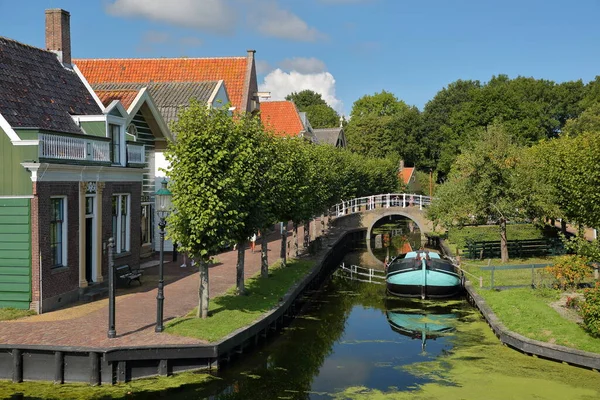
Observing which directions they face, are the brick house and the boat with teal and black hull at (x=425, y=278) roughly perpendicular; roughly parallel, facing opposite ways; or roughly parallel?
roughly perpendicular

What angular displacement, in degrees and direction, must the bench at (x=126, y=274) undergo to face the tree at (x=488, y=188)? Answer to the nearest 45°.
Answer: approximately 45° to its left

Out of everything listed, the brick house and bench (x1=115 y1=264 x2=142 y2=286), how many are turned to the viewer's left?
0

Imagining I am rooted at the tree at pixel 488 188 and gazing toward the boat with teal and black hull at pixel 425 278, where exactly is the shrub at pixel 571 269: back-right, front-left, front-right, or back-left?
front-left

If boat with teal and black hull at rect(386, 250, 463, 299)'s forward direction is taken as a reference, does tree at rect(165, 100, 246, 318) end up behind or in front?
in front

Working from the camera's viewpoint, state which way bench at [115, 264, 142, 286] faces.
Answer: facing the viewer and to the right of the viewer

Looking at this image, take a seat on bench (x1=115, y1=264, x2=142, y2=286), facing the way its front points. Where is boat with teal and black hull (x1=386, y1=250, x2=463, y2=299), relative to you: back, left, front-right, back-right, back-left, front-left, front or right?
front-left

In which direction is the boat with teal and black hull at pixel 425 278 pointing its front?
toward the camera

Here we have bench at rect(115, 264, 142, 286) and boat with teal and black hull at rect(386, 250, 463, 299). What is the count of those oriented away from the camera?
0

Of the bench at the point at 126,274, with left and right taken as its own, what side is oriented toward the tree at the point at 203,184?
front

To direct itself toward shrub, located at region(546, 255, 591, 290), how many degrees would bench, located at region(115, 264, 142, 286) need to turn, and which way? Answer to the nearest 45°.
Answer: approximately 45° to its left

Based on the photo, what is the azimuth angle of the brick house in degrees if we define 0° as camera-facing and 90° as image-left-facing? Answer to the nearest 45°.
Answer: approximately 315°

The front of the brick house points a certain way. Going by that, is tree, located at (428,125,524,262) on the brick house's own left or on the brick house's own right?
on the brick house's own left

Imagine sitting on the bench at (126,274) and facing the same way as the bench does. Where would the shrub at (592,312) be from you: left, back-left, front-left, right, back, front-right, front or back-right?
front

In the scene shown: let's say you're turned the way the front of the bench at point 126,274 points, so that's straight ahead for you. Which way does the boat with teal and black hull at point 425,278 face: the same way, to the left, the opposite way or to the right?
to the right

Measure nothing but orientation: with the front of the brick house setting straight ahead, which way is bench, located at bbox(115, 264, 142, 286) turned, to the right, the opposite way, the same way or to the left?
the same way

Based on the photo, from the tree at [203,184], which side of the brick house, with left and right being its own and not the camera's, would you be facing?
front

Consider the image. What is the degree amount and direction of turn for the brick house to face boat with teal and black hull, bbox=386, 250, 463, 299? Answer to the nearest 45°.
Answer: approximately 45° to its left
